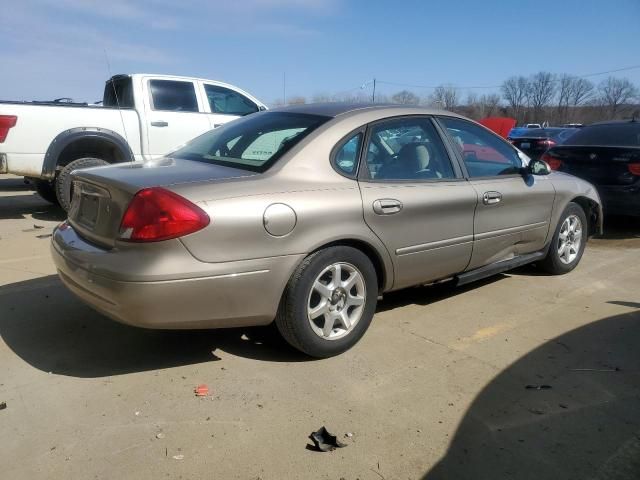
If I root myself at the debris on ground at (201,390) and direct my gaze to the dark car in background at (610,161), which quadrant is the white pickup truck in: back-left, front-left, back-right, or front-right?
front-left

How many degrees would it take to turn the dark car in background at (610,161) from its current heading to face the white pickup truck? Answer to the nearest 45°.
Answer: approximately 135° to its left

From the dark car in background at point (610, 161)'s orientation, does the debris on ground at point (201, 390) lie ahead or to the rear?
to the rear

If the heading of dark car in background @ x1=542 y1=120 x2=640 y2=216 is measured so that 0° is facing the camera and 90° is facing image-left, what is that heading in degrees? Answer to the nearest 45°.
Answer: approximately 225°
